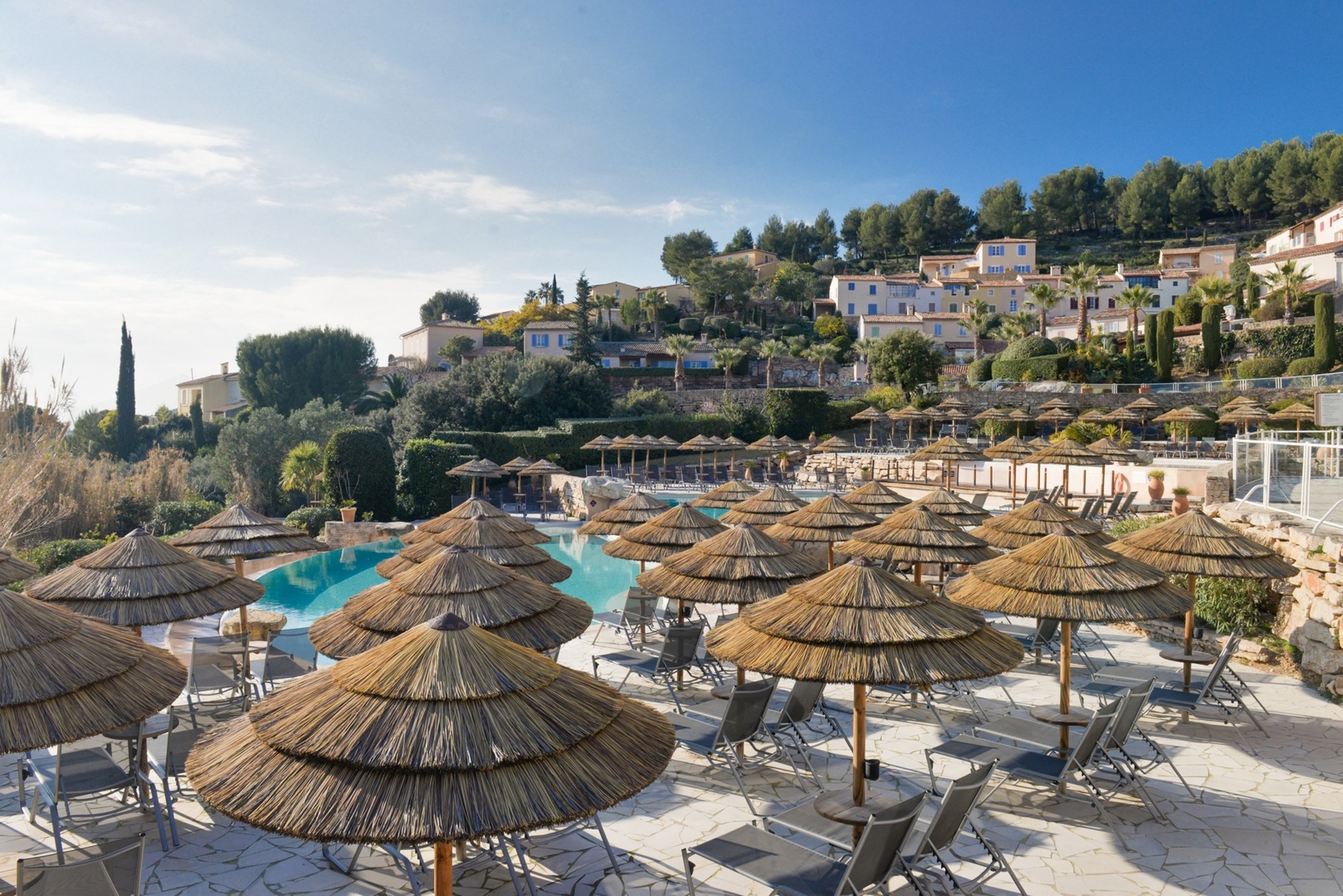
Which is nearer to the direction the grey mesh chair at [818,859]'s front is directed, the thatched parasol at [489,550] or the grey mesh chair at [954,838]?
the thatched parasol

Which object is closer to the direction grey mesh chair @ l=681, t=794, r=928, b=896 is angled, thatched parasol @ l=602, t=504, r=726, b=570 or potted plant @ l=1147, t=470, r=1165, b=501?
the thatched parasol

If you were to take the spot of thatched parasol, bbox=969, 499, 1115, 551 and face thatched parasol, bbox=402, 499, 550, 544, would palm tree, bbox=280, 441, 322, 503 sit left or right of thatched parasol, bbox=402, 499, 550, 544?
right

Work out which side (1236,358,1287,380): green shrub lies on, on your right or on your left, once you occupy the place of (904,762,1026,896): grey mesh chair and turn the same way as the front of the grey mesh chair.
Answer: on your right

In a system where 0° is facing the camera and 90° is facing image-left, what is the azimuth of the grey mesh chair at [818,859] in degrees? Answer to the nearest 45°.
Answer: approximately 135°

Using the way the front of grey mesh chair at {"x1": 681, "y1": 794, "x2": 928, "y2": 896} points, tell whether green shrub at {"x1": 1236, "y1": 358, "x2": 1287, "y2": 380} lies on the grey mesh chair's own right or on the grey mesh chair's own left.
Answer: on the grey mesh chair's own right

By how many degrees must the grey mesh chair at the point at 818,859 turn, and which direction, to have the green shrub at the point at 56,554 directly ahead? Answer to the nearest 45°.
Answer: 0° — it already faces it
